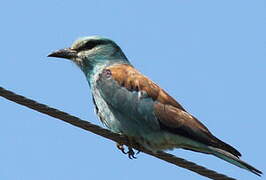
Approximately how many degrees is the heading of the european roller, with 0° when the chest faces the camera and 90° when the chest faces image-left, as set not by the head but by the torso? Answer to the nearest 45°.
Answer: approximately 90°
